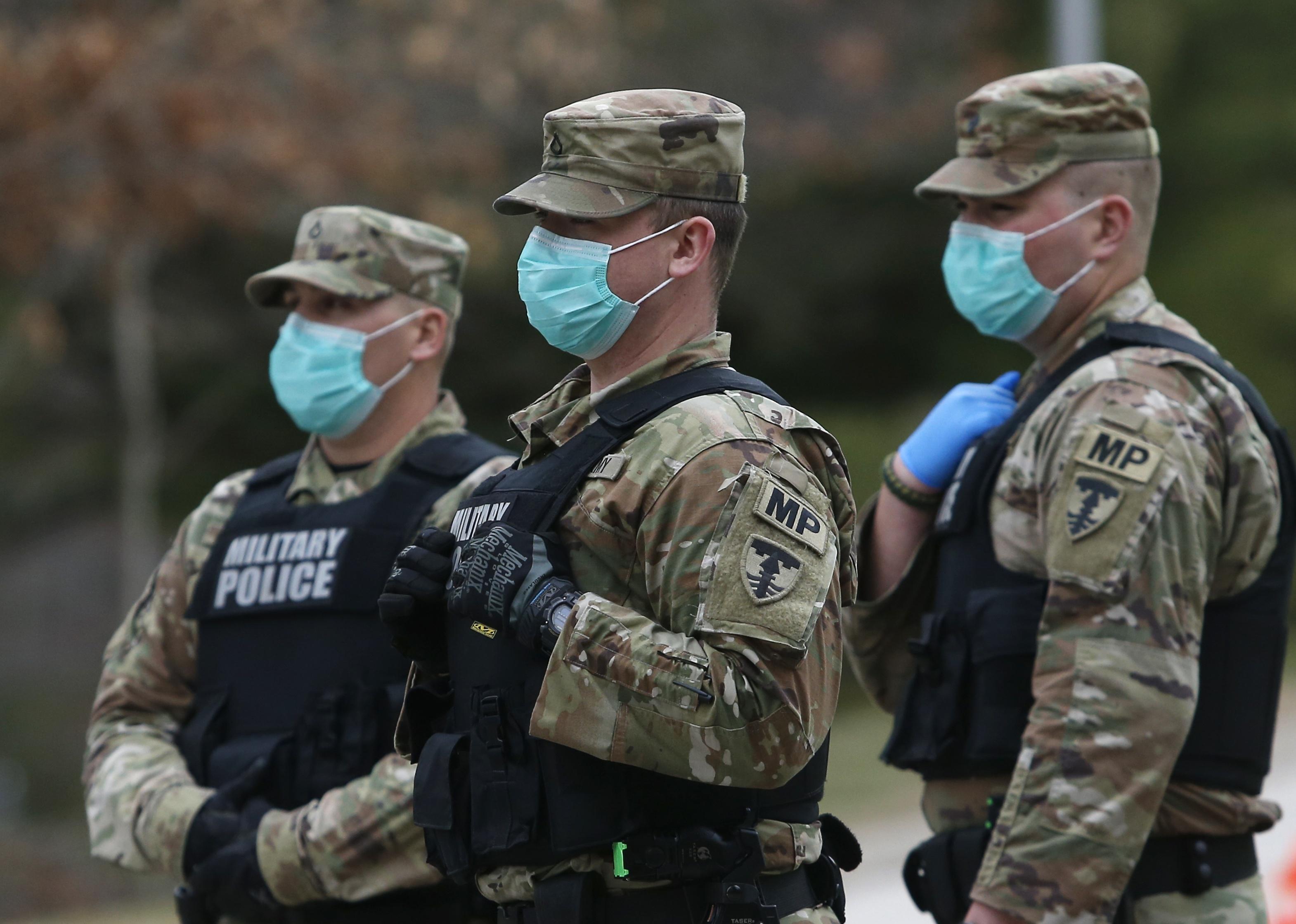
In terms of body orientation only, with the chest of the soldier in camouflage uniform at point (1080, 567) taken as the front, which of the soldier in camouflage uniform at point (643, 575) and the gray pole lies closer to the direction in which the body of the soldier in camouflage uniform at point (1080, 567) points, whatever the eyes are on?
the soldier in camouflage uniform

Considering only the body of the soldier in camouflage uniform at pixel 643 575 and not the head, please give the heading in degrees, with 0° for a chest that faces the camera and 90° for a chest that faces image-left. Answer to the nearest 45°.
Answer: approximately 90°

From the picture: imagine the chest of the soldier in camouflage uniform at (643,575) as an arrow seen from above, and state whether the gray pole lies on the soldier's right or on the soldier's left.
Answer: on the soldier's right

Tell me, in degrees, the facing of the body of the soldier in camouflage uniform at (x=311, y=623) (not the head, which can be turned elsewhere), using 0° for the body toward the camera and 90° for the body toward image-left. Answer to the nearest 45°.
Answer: approximately 45°

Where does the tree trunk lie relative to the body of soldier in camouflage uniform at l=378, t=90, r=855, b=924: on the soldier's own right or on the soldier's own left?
on the soldier's own right

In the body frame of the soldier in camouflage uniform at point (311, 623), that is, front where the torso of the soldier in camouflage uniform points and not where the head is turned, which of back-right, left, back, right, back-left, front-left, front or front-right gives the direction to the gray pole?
back

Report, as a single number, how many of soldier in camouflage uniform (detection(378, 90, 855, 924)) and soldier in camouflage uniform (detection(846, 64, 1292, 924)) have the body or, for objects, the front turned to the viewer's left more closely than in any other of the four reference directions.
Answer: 2

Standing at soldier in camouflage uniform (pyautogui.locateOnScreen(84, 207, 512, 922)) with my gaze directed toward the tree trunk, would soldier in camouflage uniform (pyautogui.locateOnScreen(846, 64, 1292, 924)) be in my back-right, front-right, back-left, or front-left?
back-right

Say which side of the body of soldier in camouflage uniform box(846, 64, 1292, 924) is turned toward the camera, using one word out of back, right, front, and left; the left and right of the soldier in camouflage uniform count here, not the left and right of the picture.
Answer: left

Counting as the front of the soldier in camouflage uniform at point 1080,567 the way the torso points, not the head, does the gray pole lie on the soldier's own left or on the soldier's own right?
on the soldier's own right

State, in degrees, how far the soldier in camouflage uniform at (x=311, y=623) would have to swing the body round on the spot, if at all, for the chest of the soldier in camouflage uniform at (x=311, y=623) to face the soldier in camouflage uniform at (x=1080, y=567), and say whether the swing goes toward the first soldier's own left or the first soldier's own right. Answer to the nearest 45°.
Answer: approximately 90° to the first soldier's own left

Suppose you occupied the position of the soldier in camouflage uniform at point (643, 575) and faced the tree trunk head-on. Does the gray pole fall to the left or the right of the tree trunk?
right

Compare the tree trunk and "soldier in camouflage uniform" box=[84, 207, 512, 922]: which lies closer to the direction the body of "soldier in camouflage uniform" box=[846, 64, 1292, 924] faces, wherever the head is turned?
the soldier in camouflage uniform

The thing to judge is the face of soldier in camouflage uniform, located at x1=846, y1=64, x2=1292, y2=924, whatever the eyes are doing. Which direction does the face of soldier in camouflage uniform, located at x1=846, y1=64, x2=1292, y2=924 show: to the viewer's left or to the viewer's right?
to the viewer's left
